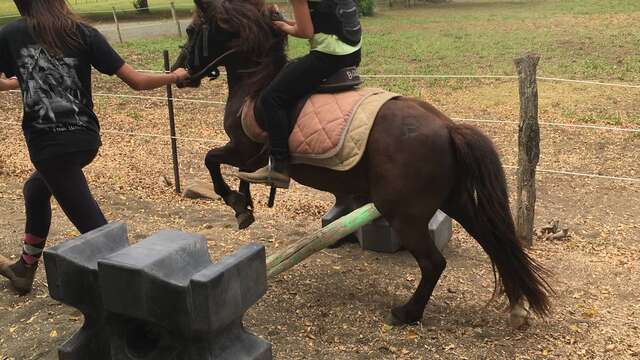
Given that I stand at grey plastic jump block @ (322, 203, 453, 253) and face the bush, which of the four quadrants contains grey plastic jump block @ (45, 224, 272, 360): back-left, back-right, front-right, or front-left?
back-left

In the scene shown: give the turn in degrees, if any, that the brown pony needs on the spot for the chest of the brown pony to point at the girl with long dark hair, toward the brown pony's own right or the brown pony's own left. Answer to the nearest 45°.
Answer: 0° — it already faces them

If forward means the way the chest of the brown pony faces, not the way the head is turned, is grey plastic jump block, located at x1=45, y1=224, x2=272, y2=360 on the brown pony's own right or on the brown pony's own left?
on the brown pony's own left

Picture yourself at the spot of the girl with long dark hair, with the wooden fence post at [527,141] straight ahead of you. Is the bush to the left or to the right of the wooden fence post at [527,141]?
left

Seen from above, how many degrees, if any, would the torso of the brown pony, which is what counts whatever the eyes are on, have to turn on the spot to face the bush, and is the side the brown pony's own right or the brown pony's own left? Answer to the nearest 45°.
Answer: approximately 90° to the brown pony's own right

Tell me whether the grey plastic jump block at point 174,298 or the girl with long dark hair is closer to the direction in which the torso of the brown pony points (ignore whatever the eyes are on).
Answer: the girl with long dark hair

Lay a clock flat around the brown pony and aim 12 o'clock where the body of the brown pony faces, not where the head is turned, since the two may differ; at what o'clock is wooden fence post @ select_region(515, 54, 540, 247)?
The wooden fence post is roughly at 4 o'clock from the brown pony.

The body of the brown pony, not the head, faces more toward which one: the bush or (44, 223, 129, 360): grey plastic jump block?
the grey plastic jump block

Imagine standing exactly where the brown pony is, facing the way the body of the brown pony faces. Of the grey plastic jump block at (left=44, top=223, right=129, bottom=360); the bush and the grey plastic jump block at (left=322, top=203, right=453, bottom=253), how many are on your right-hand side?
2

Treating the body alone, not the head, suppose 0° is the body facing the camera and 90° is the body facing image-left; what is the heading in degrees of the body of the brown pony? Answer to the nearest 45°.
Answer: approximately 90°

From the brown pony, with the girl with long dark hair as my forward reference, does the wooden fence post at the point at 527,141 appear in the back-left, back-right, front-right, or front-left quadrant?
back-right

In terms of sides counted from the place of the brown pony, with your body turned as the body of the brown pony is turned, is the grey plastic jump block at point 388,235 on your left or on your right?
on your right
